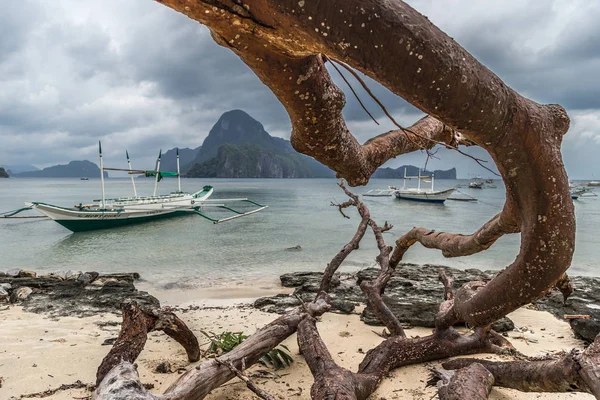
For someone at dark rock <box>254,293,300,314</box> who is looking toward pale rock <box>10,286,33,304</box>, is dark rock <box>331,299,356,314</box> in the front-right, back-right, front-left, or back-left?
back-left

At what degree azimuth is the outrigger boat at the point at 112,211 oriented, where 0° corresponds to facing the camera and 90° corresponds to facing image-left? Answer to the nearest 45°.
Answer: approximately 45°
